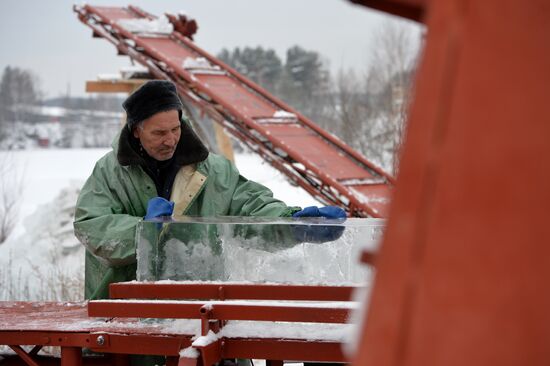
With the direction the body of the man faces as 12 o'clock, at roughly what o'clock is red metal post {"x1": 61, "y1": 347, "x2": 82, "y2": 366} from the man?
The red metal post is roughly at 2 o'clock from the man.

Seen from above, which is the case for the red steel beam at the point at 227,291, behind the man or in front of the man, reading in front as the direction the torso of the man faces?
in front

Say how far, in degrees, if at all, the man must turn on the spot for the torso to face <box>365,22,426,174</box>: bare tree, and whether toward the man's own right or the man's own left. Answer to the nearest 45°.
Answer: approximately 135° to the man's own left

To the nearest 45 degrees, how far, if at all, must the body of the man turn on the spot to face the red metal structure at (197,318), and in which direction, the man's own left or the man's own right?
approximately 45° to the man's own right

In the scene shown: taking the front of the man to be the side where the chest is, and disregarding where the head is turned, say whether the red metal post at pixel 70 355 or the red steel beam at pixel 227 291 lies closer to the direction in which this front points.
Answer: the red steel beam

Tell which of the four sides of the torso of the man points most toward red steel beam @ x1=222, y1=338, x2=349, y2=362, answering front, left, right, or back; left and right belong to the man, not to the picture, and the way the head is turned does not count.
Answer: front

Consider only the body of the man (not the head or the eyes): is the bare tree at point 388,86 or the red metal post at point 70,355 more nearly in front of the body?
the red metal post

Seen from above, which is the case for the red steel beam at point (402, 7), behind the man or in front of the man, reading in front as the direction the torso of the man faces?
in front

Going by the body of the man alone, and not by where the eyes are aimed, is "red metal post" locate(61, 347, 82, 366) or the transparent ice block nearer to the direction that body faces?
the transparent ice block

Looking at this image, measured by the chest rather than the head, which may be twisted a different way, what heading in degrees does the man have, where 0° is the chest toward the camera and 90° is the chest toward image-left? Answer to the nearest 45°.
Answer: approximately 315°
